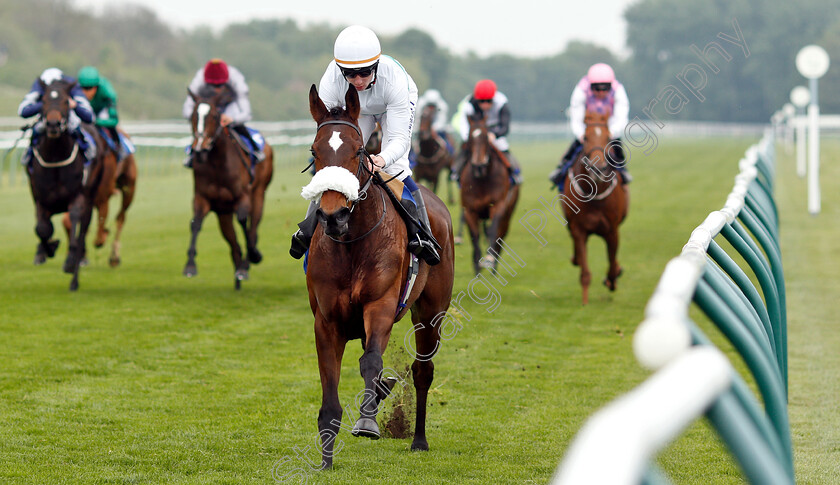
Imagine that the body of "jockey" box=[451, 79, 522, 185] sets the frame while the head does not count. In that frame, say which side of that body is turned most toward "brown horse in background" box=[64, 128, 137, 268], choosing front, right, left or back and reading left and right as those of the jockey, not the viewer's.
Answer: right

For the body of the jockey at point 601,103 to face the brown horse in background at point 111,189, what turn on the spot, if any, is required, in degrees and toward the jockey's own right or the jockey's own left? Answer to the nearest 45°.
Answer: approximately 90° to the jockey's own right

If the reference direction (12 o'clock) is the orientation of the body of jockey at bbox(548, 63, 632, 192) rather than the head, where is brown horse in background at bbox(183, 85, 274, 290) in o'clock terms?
The brown horse in background is roughly at 3 o'clock from the jockey.

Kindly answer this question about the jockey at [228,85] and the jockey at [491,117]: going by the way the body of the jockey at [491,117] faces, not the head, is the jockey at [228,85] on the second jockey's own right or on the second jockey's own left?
on the second jockey's own right

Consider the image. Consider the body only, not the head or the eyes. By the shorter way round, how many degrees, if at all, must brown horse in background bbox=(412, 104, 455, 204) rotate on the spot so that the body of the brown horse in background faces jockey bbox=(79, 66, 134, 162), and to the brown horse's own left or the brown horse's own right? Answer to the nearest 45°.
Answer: approximately 45° to the brown horse's own right

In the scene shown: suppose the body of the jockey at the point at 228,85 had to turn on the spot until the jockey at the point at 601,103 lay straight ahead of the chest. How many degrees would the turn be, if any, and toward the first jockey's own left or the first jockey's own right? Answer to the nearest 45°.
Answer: approximately 45° to the first jockey's own left

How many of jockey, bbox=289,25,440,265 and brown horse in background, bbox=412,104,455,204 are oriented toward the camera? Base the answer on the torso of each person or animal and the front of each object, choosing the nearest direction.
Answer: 2

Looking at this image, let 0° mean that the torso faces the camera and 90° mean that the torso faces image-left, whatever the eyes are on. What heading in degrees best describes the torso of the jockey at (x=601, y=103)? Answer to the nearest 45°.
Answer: approximately 0°

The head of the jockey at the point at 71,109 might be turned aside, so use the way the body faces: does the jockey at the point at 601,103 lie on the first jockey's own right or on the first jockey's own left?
on the first jockey's own left

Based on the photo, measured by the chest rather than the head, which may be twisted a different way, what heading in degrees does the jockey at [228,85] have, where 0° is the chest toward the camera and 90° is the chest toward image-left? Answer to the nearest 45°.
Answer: approximately 0°

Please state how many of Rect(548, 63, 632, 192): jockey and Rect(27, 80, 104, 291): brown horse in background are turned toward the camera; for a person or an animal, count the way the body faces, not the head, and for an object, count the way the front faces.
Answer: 2
